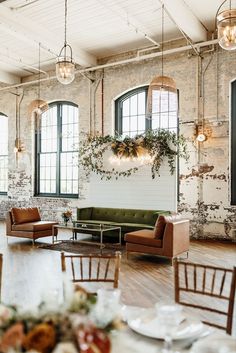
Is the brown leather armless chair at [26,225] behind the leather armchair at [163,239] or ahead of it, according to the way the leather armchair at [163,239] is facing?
ahead

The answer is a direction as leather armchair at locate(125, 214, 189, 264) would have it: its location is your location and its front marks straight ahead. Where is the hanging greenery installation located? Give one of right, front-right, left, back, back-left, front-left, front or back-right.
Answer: front-right

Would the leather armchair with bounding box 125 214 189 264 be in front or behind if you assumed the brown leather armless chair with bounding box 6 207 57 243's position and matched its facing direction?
in front

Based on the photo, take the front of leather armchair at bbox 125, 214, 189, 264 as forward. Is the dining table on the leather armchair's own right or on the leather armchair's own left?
on the leather armchair's own left

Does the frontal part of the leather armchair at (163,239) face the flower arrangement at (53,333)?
no

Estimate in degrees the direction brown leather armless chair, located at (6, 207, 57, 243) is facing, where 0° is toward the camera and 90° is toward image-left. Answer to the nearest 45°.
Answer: approximately 315°

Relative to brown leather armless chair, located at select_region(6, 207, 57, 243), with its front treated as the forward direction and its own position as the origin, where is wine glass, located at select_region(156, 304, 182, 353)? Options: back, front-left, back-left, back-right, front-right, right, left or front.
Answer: front-right

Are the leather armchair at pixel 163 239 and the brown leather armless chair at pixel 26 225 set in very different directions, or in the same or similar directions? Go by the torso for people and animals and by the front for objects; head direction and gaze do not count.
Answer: very different directions

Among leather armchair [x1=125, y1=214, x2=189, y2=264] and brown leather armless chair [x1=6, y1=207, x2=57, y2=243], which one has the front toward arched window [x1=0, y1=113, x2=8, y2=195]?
leather armchair [x1=125, y1=214, x2=189, y2=264]

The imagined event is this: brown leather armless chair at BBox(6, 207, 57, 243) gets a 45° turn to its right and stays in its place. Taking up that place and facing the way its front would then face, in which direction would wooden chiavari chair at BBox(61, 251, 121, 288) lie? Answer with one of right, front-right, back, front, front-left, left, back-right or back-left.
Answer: front

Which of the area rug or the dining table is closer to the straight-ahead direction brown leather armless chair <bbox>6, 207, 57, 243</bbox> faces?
the area rug

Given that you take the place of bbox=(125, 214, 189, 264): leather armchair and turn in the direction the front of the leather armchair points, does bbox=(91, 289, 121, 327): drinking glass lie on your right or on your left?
on your left
